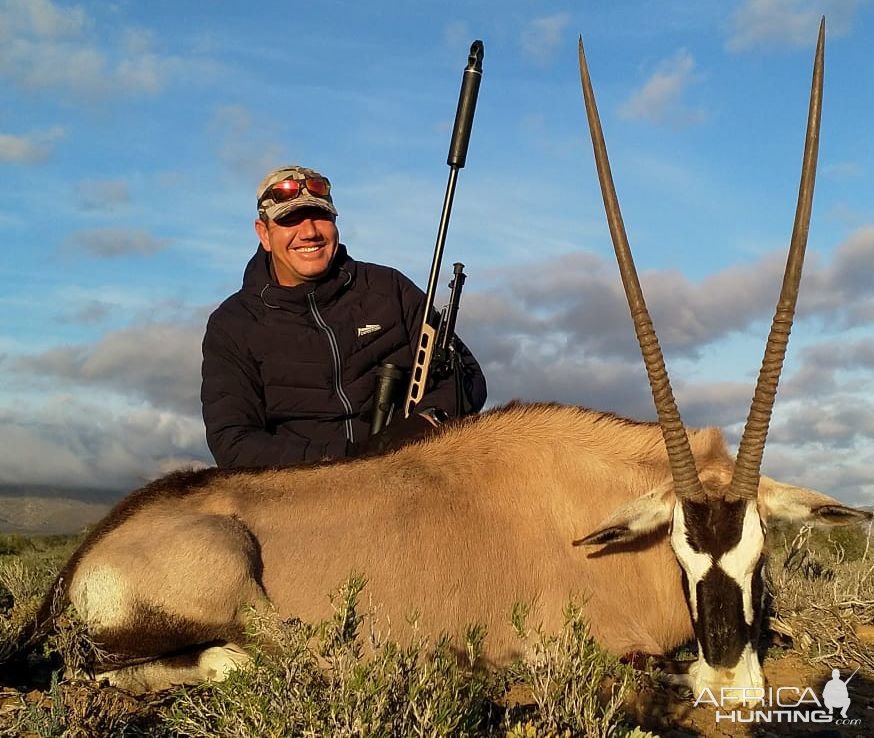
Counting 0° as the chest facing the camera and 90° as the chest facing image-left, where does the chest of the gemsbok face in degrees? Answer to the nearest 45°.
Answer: approximately 270°

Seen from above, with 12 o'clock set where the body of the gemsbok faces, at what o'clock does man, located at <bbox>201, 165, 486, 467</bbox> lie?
The man is roughly at 8 o'clock from the gemsbok.
